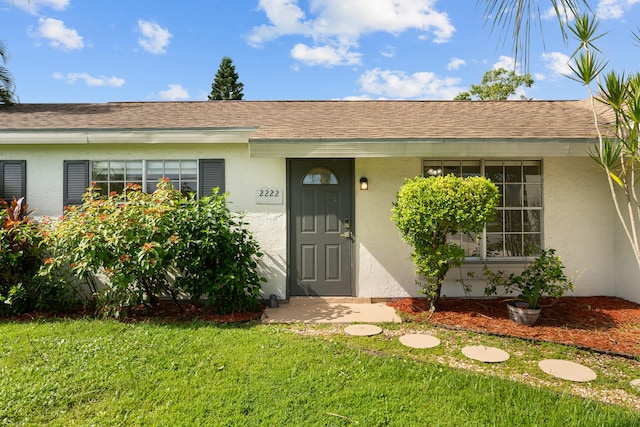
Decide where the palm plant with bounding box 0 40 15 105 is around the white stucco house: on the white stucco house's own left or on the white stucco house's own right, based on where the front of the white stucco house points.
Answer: on the white stucco house's own right

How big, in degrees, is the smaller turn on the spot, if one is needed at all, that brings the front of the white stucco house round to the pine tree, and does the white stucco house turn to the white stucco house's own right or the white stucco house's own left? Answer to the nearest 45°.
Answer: approximately 180°

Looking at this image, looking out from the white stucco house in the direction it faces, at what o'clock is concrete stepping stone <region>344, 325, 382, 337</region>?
The concrete stepping stone is roughly at 12 o'clock from the white stucco house.

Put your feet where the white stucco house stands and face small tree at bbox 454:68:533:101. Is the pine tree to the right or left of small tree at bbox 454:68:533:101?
left

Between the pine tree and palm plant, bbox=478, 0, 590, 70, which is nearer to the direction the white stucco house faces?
the palm plant

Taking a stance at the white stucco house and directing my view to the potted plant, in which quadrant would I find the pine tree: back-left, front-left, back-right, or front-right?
back-left

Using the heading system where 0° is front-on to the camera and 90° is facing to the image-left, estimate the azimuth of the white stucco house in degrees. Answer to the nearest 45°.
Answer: approximately 0°

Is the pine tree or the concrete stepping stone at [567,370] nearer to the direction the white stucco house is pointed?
the concrete stepping stone

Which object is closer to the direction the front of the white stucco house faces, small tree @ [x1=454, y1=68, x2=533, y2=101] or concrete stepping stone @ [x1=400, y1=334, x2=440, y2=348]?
the concrete stepping stone

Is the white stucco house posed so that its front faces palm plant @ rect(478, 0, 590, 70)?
yes
